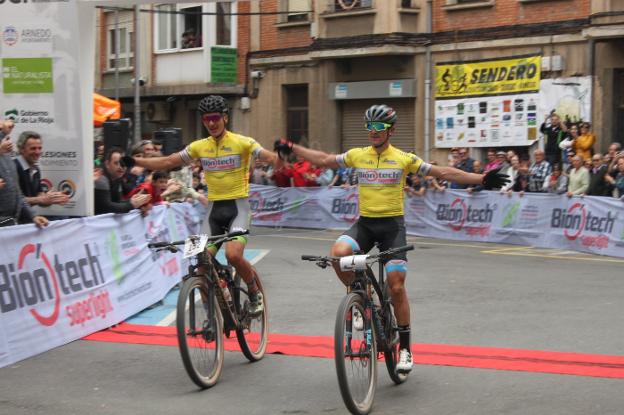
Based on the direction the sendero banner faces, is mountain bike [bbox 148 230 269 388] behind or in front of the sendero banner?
in front

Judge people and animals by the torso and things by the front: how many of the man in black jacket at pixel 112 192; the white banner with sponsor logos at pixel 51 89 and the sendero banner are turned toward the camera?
2

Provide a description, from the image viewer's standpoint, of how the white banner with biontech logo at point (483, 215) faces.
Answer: facing the viewer

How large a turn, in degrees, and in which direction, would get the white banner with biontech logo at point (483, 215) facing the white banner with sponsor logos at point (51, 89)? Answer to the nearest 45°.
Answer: approximately 45° to its right

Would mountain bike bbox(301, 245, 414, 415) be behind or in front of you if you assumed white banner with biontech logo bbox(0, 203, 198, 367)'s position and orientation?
in front

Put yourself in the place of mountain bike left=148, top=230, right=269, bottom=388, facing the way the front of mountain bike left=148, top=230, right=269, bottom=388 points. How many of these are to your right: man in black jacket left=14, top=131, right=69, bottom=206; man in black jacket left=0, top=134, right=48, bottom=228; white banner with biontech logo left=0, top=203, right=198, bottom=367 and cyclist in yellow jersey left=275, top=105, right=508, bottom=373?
3

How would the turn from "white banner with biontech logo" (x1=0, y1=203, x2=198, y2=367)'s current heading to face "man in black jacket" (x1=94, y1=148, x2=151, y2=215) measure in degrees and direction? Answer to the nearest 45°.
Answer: approximately 135° to its left

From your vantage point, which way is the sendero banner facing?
toward the camera

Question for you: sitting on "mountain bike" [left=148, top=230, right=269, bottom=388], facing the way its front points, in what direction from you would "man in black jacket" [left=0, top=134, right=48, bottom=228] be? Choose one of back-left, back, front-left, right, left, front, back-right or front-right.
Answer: right

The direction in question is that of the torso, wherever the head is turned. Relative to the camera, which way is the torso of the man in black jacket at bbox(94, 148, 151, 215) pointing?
to the viewer's right

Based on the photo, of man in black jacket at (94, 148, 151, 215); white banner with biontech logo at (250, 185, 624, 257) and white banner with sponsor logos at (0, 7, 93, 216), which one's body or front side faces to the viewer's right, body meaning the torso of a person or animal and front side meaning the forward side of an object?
the man in black jacket

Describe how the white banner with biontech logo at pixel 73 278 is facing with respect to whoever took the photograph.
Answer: facing the viewer and to the right of the viewer

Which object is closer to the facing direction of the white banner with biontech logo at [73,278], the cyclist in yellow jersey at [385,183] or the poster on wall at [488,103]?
the cyclist in yellow jersey

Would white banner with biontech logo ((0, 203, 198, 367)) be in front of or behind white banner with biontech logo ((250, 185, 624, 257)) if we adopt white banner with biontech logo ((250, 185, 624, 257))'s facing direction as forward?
in front

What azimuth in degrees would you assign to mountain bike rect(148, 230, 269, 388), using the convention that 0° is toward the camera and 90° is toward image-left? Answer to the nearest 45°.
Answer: approximately 45°
